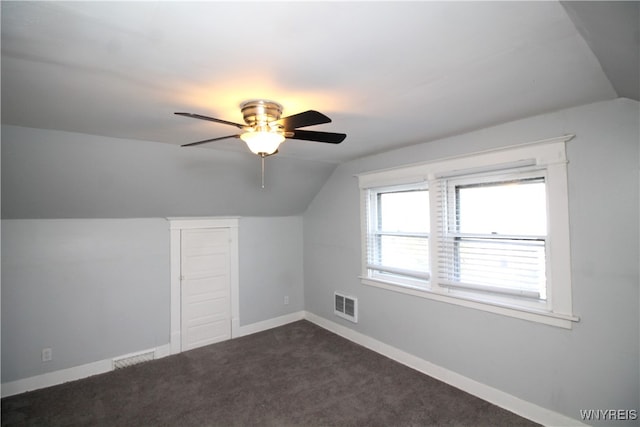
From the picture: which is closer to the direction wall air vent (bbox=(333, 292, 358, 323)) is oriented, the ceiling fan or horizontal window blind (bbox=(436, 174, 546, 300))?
the ceiling fan

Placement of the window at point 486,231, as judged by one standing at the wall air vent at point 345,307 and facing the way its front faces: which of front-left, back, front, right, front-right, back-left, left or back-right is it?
left

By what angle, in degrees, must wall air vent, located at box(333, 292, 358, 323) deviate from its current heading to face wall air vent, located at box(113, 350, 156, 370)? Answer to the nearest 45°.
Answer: approximately 45° to its right

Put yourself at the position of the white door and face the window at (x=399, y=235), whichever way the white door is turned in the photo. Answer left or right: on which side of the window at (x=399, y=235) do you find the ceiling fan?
right

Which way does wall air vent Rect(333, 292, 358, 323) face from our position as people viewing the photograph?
facing the viewer and to the left of the viewer

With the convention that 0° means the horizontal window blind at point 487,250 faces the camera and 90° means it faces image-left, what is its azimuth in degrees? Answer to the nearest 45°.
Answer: approximately 45°

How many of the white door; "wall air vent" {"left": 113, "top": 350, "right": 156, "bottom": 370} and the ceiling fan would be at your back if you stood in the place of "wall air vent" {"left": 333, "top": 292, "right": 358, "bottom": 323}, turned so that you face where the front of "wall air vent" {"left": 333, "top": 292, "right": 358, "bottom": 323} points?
0

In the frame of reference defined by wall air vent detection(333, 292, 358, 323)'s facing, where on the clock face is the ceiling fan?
The ceiling fan is roughly at 11 o'clock from the wall air vent.

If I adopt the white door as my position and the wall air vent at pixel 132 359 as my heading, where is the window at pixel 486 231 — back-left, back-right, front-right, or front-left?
back-left

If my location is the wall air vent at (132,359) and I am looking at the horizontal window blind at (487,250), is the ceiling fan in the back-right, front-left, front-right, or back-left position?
front-right

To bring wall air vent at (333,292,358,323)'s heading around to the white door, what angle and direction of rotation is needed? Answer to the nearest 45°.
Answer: approximately 45° to its right

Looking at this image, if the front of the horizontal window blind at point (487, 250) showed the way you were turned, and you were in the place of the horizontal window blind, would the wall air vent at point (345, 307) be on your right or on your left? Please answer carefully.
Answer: on your right

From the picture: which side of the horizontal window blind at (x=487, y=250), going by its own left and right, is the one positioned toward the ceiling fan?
front

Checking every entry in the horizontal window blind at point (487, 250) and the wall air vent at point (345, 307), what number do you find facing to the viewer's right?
0
